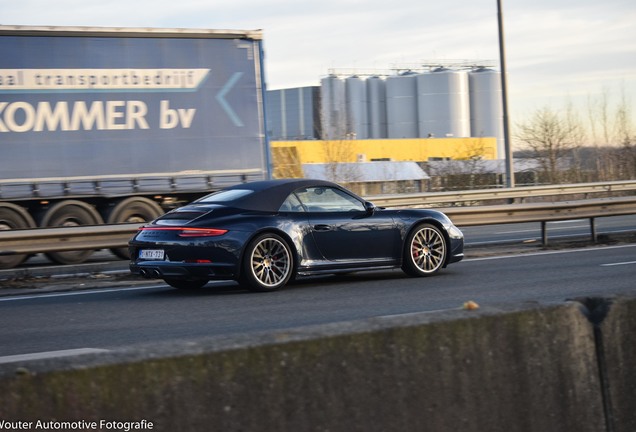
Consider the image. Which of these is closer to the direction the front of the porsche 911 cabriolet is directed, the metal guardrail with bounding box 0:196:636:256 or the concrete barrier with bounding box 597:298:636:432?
the metal guardrail

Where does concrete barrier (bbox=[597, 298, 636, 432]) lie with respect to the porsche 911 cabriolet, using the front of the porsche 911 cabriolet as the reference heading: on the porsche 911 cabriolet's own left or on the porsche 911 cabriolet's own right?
on the porsche 911 cabriolet's own right

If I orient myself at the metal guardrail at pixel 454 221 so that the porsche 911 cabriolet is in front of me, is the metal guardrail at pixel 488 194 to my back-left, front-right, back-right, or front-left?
back-right

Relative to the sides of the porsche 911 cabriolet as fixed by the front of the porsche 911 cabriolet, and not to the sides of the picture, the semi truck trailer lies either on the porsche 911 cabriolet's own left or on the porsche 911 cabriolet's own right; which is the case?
on the porsche 911 cabriolet's own left

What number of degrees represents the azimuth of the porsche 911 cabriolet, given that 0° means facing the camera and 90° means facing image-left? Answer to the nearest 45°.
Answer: approximately 225°
